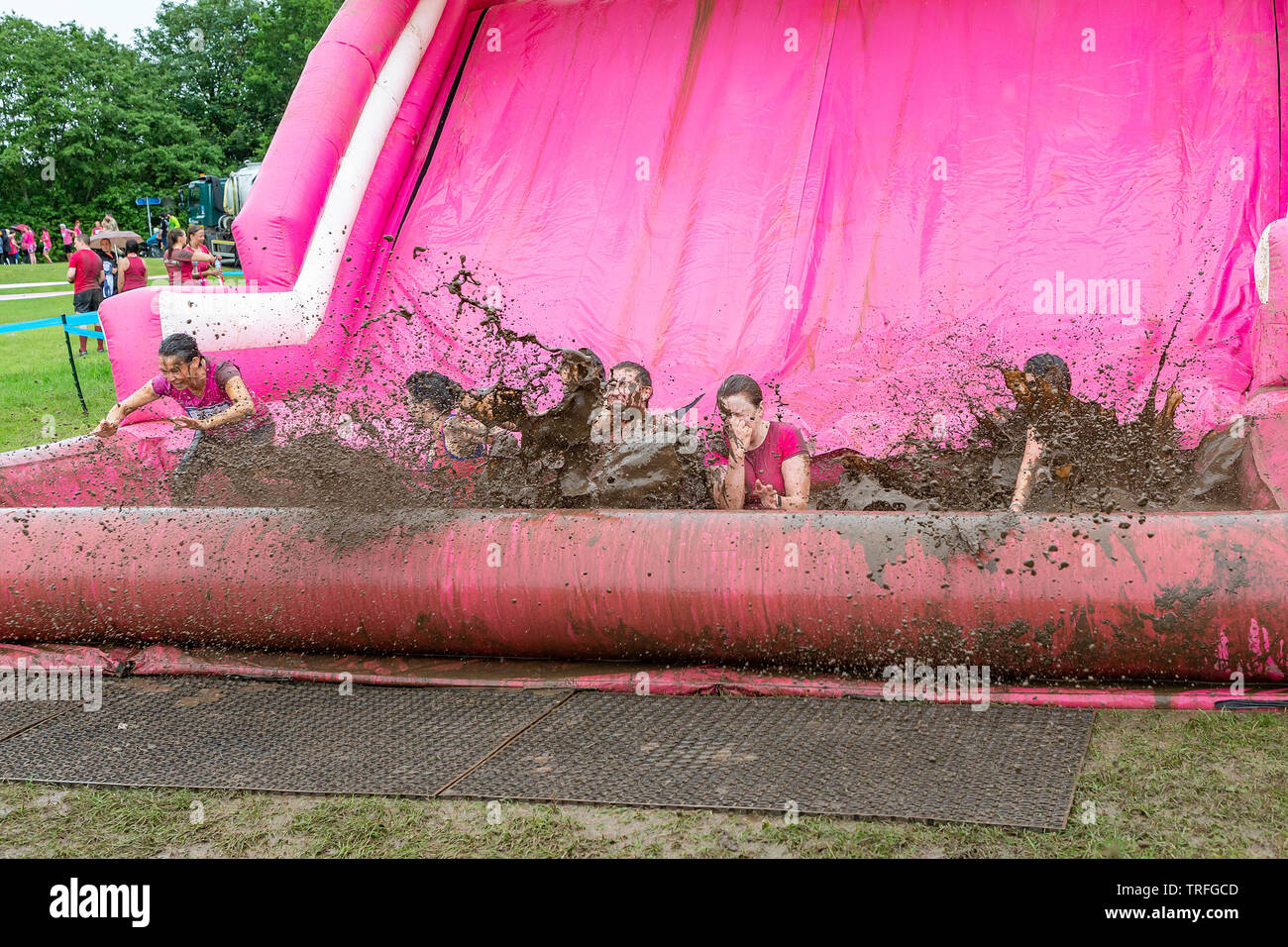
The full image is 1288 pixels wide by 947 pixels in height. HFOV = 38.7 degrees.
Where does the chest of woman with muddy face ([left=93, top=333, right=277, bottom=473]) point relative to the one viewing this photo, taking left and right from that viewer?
facing the viewer and to the left of the viewer

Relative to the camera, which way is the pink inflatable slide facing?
toward the camera

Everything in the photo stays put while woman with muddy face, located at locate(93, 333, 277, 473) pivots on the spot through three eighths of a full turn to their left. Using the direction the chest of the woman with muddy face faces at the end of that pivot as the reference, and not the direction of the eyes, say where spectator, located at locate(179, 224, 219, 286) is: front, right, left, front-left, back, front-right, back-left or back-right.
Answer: left

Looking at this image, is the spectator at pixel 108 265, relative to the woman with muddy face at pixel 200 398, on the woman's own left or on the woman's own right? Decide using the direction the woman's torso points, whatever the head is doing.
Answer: on the woman's own right

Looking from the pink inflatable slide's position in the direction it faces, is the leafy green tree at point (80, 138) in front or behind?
behind

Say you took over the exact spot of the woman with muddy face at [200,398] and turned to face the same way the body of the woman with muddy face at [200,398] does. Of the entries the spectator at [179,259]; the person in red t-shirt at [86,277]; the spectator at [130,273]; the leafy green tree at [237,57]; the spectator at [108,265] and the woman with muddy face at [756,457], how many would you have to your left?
1
